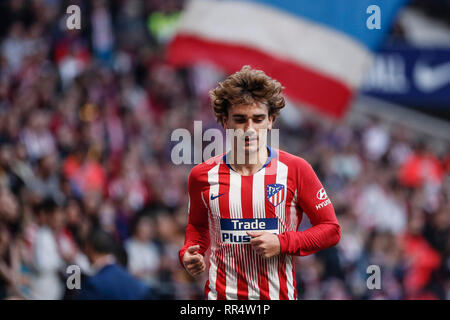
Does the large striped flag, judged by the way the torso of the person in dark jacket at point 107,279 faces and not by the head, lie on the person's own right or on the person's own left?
on the person's own right

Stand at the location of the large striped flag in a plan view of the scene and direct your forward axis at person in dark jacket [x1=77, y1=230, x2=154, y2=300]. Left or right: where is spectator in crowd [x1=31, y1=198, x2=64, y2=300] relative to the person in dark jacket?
right

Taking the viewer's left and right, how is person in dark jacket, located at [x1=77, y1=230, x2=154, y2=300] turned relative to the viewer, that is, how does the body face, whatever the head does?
facing away from the viewer and to the left of the viewer

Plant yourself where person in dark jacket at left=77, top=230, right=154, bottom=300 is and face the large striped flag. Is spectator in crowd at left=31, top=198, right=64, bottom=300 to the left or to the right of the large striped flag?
left
